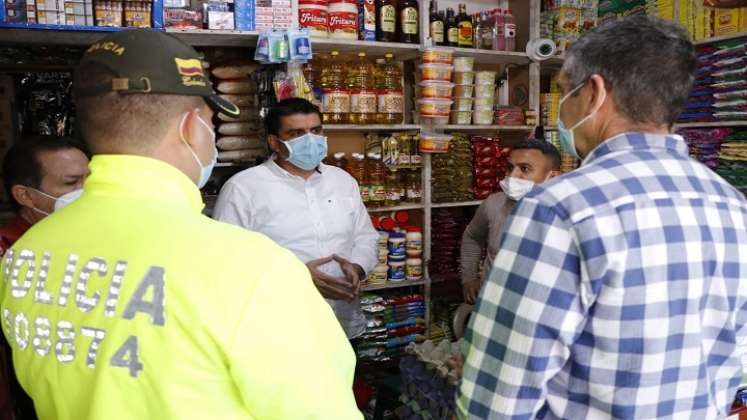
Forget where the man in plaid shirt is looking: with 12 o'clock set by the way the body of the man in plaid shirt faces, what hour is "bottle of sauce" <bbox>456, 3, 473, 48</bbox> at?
The bottle of sauce is roughly at 1 o'clock from the man in plaid shirt.

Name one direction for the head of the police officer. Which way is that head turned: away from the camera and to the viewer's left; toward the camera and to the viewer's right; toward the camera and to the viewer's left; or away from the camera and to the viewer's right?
away from the camera and to the viewer's right

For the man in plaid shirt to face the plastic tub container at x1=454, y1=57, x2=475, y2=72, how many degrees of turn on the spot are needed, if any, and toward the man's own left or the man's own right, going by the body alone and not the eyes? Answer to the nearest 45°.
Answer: approximately 45° to the man's own right

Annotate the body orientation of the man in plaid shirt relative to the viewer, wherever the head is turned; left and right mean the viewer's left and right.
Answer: facing away from the viewer and to the left of the viewer

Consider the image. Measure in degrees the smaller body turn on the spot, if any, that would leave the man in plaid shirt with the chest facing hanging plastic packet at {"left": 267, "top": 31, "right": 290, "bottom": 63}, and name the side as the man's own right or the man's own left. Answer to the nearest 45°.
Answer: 0° — they already face it

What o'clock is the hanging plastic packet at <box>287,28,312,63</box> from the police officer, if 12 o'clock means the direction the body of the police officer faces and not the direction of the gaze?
The hanging plastic packet is roughly at 11 o'clock from the police officer.

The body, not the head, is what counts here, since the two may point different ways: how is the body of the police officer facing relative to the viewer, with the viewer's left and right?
facing away from the viewer and to the right of the viewer
